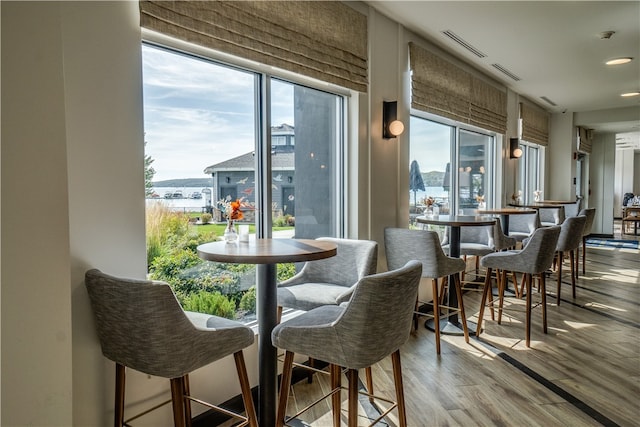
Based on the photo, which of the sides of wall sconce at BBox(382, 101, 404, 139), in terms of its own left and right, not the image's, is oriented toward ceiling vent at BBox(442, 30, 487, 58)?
left

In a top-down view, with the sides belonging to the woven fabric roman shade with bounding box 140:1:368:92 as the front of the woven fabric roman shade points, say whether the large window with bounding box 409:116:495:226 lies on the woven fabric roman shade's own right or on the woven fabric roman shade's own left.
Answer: on the woven fabric roman shade's own left

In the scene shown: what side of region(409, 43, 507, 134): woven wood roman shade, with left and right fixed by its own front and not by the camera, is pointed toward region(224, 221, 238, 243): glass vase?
right

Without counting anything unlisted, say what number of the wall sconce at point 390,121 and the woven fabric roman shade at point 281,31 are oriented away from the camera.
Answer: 0

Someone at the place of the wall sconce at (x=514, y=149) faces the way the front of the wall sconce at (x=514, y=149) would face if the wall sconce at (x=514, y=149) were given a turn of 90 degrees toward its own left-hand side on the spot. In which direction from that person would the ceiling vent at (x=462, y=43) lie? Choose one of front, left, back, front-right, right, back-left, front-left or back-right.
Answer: back-right

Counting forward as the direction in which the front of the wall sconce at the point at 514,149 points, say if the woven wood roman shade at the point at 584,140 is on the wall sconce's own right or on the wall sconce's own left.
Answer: on the wall sconce's own left

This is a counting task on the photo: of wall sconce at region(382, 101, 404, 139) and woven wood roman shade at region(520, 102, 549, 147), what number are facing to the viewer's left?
0

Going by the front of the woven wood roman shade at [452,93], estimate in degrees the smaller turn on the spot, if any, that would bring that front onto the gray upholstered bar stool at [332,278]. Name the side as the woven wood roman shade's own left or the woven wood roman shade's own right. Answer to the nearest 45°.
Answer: approximately 45° to the woven wood roman shade's own right
